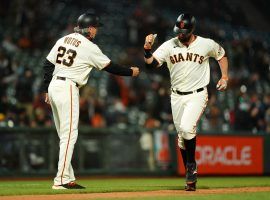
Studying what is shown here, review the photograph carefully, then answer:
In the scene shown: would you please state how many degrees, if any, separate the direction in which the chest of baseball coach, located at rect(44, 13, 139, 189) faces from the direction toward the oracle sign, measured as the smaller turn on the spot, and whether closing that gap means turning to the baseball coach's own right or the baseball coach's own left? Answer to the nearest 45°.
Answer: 0° — they already face it

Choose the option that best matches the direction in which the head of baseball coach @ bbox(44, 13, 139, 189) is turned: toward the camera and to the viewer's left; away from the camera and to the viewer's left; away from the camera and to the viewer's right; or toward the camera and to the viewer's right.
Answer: away from the camera and to the viewer's right

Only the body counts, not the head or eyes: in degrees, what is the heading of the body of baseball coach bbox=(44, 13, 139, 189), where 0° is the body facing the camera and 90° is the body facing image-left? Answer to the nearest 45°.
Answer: approximately 225°

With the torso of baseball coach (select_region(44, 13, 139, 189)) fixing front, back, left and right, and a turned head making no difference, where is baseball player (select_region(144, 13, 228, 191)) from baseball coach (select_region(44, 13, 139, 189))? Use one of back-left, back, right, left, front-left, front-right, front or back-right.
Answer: front-right

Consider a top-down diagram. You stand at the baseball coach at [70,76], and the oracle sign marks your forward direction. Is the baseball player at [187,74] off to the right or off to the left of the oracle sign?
right
